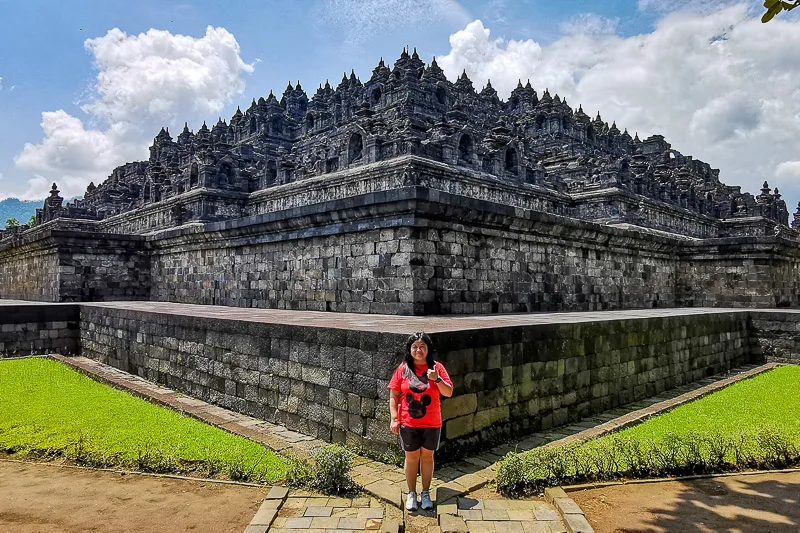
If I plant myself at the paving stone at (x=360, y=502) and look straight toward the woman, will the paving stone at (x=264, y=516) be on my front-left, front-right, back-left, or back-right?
back-right

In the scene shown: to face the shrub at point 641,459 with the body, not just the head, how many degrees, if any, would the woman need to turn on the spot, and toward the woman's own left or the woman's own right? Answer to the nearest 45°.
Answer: approximately 135° to the woman's own left

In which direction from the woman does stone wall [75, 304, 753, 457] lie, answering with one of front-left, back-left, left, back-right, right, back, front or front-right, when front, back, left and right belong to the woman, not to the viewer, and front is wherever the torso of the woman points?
back

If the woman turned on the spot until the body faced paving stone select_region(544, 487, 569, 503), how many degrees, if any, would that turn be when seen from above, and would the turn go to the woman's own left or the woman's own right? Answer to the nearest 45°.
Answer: approximately 90° to the woman's own left

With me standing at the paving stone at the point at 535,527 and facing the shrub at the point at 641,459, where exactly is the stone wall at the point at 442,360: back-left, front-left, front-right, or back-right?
front-left

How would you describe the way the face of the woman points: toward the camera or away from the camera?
toward the camera

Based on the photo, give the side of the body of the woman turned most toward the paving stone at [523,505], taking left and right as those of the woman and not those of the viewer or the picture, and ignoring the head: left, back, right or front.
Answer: left

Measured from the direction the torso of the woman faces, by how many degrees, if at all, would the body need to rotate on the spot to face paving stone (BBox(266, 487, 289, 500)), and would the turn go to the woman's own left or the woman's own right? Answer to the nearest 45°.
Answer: approximately 90° to the woman's own right

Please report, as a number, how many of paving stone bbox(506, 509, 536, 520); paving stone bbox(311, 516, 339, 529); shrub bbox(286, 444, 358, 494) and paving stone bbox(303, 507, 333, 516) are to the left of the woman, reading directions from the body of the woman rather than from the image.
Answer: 1

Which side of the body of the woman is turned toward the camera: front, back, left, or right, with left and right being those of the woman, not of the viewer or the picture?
front
